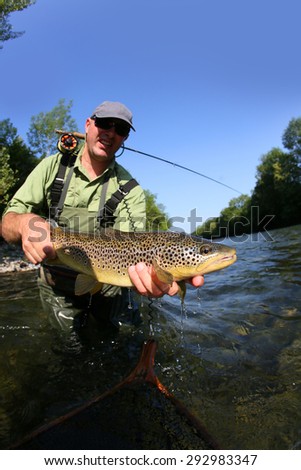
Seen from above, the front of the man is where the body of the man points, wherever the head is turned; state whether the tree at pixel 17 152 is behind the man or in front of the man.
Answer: behind

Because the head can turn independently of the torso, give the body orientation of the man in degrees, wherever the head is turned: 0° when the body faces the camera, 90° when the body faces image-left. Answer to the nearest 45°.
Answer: approximately 0°

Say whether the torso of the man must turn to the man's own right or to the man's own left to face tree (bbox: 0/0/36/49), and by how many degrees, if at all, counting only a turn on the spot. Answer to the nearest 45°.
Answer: approximately 180°
